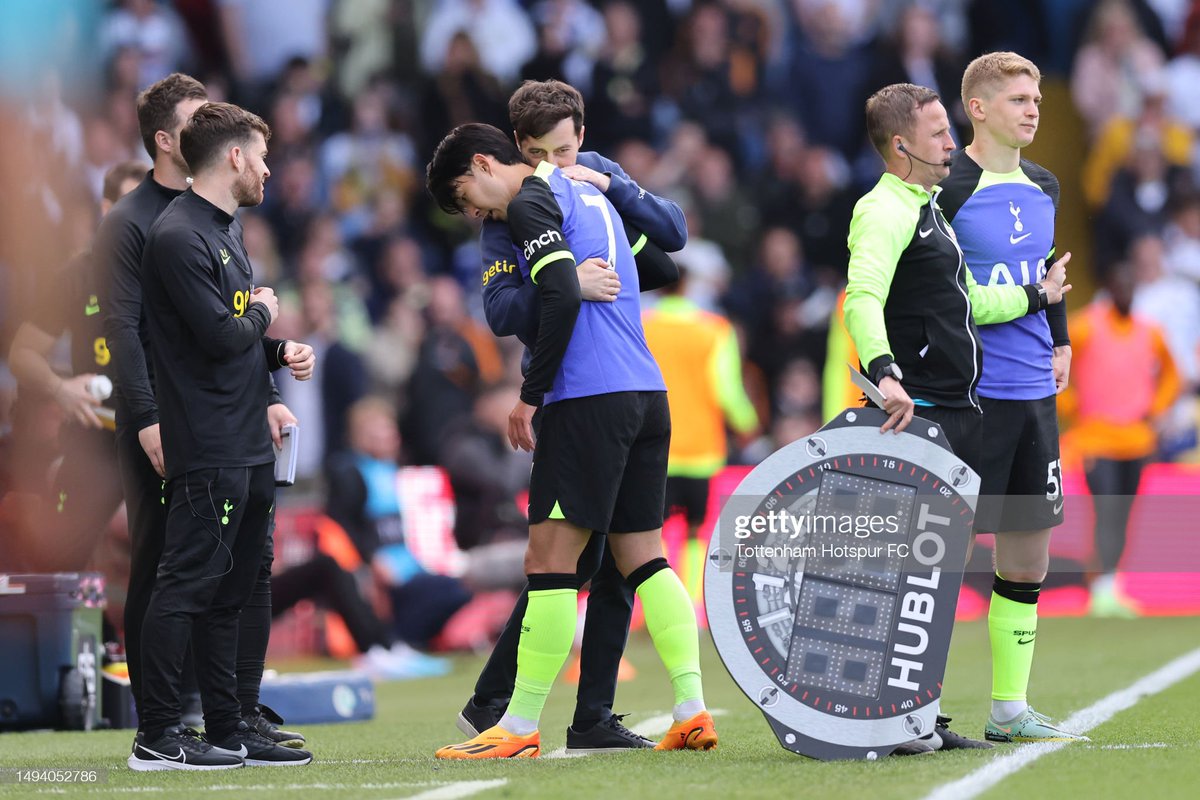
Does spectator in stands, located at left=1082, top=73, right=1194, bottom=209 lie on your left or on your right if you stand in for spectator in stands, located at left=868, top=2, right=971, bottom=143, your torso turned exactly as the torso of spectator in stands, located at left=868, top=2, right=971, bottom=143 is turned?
on your left

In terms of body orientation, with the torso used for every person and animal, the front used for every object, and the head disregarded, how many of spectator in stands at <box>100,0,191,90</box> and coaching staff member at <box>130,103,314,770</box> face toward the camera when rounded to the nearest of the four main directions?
1

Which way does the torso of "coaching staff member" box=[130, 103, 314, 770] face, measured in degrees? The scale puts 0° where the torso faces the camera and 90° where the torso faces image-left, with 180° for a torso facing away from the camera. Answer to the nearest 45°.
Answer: approximately 270°

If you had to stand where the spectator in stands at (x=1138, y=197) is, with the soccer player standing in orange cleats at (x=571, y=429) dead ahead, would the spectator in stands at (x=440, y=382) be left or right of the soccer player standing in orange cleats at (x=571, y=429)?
right

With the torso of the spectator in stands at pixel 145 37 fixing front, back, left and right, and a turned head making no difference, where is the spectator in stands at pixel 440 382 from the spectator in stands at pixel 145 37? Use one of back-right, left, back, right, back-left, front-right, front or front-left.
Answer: front-left

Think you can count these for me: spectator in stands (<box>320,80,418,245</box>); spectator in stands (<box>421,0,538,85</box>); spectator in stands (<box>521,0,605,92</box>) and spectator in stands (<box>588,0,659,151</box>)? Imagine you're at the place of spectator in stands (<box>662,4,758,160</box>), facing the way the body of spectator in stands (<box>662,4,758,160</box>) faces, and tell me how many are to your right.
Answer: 4

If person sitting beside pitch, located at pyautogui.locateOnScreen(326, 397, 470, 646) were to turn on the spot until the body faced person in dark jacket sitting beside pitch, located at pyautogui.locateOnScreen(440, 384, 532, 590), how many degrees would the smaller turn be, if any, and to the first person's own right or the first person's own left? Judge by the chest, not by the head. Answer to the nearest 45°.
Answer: approximately 90° to the first person's own left

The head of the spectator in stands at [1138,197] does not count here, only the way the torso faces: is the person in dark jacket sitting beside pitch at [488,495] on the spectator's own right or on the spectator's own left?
on the spectator's own right

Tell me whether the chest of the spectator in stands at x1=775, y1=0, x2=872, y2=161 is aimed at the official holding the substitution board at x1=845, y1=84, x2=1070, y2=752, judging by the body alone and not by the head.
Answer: yes

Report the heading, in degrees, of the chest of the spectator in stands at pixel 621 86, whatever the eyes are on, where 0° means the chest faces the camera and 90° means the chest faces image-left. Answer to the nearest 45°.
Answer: approximately 0°
